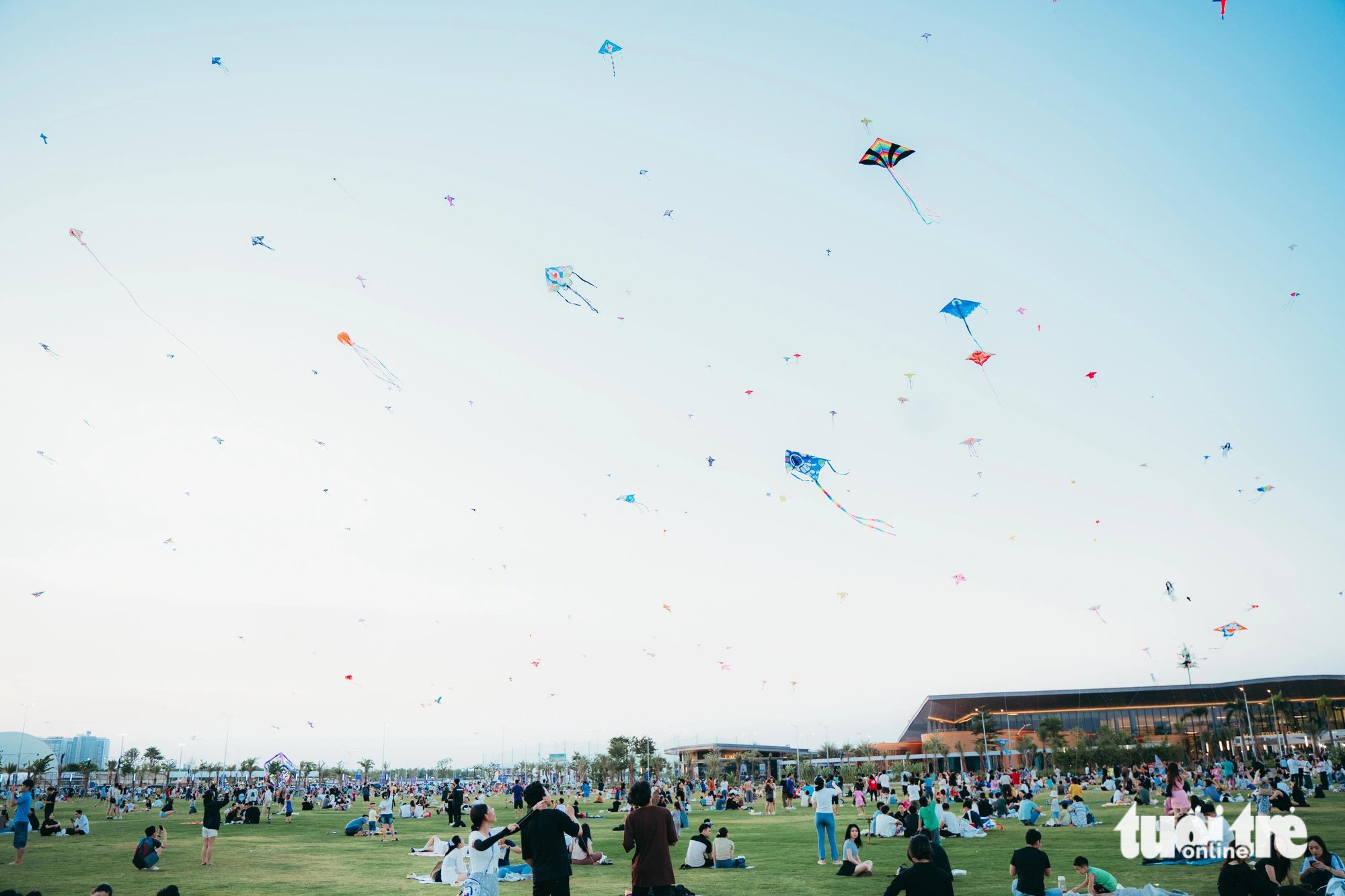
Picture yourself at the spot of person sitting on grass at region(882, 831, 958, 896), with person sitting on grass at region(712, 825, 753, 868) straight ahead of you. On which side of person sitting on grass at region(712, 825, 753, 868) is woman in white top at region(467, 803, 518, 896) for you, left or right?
left

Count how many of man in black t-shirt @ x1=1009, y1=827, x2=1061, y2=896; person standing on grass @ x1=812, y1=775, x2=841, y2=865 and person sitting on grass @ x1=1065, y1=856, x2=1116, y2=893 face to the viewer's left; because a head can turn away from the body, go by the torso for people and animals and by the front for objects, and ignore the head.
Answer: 1

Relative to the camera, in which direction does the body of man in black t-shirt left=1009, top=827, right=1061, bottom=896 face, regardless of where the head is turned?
away from the camera

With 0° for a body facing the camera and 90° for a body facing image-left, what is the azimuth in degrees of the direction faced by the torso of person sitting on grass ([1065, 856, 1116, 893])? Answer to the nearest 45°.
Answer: approximately 90°

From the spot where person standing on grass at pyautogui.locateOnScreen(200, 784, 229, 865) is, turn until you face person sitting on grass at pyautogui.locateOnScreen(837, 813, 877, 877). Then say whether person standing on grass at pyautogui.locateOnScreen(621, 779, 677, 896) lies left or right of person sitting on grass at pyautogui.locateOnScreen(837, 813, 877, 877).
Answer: right

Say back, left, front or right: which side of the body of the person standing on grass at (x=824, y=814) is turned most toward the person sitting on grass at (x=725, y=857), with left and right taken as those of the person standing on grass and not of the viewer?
left

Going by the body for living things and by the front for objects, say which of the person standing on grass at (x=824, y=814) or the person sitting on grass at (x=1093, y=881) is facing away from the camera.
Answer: the person standing on grass

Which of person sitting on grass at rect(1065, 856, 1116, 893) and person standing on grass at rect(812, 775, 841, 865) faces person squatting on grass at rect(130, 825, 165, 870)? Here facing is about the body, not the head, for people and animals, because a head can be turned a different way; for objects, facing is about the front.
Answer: person sitting on grass at rect(1065, 856, 1116, 893)

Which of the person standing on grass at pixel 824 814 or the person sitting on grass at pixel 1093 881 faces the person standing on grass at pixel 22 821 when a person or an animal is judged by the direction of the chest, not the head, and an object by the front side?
the person sitting on grass

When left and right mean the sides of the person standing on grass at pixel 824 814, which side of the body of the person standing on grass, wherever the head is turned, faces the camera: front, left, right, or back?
back
